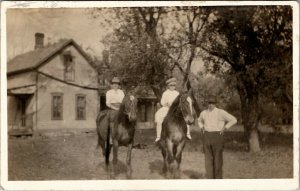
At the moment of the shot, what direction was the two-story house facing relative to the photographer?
facing the viewer and to the left of the viewer

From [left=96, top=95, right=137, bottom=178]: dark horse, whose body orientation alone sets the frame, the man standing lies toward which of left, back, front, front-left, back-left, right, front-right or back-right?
front-left

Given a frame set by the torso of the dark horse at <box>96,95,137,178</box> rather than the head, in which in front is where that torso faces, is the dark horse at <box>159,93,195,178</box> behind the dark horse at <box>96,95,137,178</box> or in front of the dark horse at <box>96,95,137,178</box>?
in front

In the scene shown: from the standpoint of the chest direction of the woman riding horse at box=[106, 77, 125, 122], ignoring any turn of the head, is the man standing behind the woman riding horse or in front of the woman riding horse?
in front

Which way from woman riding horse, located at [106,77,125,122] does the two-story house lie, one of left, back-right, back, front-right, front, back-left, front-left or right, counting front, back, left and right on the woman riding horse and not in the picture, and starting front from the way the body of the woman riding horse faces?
back-right

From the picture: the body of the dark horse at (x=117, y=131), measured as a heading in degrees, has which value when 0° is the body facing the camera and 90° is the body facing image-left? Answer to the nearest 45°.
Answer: approximately 315°

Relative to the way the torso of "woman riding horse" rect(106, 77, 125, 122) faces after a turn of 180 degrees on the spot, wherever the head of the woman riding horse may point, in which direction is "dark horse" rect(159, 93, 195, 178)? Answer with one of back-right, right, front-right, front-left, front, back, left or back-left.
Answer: back-right

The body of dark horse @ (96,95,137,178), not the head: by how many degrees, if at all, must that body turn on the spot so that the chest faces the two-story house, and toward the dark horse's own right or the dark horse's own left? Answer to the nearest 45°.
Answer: approximately 135° to the dark horse's own right

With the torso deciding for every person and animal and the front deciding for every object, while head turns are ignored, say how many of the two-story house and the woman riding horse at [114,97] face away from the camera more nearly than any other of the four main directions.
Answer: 0

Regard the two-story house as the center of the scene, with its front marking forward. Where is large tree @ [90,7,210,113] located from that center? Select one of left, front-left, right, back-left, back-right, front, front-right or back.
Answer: back-left

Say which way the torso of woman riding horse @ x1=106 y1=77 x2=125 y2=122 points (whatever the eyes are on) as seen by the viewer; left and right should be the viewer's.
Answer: facing the viewer and to the right of the viewer

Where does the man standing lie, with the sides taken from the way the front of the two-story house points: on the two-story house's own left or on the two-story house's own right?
on the two-story house's own left
